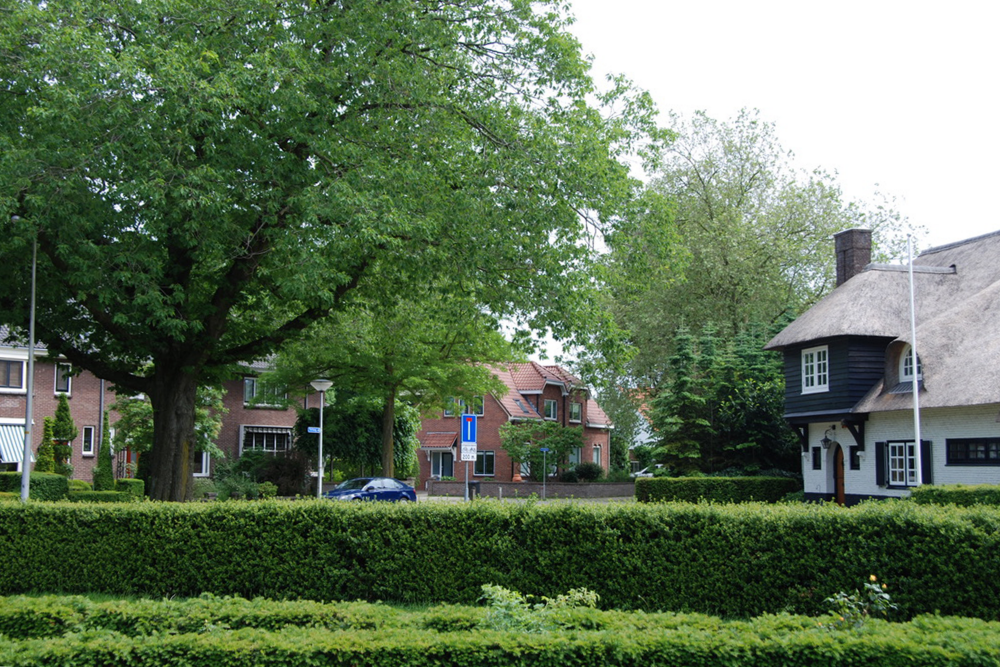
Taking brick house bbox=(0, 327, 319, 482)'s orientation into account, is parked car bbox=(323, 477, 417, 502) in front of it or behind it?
in front

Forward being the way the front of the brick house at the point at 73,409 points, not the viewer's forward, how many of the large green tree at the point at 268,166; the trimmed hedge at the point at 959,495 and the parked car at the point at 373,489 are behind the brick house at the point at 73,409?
0

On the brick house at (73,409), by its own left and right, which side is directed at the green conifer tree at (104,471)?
front

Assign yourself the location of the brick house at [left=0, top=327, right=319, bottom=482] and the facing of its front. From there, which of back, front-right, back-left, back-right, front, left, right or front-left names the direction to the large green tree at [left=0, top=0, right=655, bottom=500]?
front

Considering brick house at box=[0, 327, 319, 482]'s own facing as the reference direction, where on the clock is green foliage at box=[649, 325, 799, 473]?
The green foliage is roughly at 10 o'clock from the brick house.

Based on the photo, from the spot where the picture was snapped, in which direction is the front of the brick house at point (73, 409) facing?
facing the viewer

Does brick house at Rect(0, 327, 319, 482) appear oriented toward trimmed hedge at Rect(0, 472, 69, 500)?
yes

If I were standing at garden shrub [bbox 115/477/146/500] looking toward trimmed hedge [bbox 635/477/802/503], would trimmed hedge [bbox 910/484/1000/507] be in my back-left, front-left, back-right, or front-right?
front-right

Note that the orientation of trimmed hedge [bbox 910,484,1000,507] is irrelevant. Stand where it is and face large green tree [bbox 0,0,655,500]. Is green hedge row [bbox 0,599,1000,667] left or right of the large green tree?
left

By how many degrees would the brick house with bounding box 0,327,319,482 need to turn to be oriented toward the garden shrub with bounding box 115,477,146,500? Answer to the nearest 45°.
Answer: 0° — it already faces it

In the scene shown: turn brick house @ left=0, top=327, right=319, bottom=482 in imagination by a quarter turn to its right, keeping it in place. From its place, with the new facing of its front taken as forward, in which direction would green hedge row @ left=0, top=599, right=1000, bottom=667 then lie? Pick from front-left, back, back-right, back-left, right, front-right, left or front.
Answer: left

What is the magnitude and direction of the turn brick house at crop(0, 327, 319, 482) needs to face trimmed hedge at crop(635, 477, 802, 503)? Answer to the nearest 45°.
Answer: approximately 45° to its left
